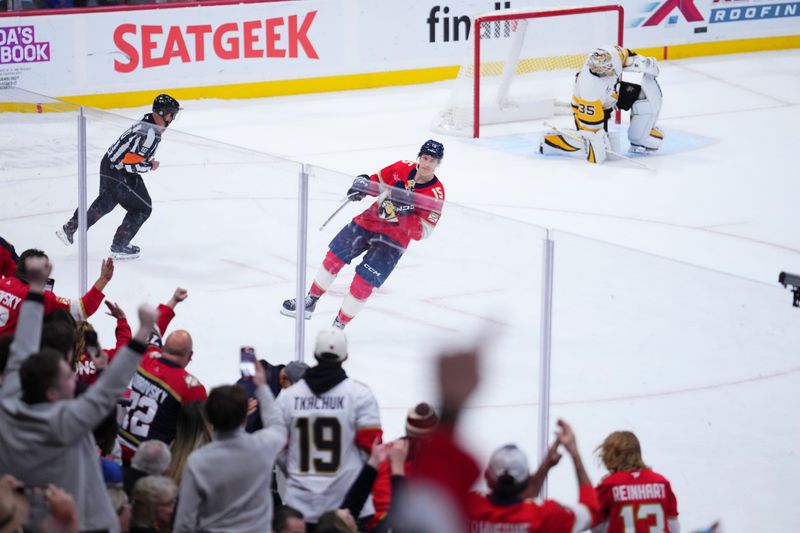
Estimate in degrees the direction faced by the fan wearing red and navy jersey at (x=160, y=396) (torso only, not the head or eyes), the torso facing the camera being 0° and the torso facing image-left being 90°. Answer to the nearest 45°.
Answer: approximately 225°

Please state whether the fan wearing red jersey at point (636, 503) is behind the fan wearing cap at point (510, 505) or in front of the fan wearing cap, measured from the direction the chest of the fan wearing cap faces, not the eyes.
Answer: in front

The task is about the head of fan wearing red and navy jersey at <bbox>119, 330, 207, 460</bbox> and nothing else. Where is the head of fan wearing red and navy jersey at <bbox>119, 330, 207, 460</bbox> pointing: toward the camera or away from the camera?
away from the camera

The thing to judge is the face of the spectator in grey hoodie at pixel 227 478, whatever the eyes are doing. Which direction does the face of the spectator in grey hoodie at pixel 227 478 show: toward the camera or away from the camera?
away from the camera

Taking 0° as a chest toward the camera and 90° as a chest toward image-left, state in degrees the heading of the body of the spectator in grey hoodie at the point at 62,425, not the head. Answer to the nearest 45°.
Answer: approximately 225°

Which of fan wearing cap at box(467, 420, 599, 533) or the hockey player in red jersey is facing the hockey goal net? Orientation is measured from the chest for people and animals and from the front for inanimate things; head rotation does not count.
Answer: the fan wearing cap

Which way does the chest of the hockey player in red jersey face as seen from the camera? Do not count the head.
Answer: toward the camera

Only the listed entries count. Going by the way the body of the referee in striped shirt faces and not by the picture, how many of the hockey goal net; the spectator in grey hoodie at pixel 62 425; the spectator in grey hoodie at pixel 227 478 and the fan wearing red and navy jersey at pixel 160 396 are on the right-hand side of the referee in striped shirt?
3

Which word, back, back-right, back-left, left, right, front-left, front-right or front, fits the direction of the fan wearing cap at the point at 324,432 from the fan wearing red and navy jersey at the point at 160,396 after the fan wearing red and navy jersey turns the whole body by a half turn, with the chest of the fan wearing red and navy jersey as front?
left

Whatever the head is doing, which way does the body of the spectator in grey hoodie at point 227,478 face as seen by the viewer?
away from the camera

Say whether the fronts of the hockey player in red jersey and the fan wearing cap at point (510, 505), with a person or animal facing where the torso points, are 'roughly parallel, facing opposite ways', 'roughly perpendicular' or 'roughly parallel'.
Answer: roughly parallel, facing opposite ways

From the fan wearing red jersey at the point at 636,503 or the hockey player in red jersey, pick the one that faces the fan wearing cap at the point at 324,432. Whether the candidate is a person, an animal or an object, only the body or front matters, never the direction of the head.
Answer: the hockey player in red jersey

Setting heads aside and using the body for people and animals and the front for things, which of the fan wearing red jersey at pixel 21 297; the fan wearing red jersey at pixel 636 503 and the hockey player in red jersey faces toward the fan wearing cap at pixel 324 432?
the hockey player in red jersey

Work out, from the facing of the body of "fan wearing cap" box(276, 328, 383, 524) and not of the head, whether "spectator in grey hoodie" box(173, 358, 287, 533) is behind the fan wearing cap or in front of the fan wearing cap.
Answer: behind

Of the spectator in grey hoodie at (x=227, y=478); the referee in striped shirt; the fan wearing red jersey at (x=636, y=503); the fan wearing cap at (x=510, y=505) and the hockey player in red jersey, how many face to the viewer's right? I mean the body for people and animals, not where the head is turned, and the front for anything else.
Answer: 1

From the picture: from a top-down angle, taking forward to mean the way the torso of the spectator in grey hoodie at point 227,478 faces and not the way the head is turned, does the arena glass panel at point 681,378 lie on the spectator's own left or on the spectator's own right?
on the spectator's own right

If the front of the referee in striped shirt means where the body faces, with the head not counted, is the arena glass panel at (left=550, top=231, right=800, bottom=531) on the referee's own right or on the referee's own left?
on the referee's own right

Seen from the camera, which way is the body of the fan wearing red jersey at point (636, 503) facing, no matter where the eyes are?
away from the camera

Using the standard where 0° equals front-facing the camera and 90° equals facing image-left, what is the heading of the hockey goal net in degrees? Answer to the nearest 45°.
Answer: approximately 315°

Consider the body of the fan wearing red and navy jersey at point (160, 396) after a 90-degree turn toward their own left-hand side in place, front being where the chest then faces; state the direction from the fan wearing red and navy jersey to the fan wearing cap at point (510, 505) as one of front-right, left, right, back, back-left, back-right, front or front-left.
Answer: back
